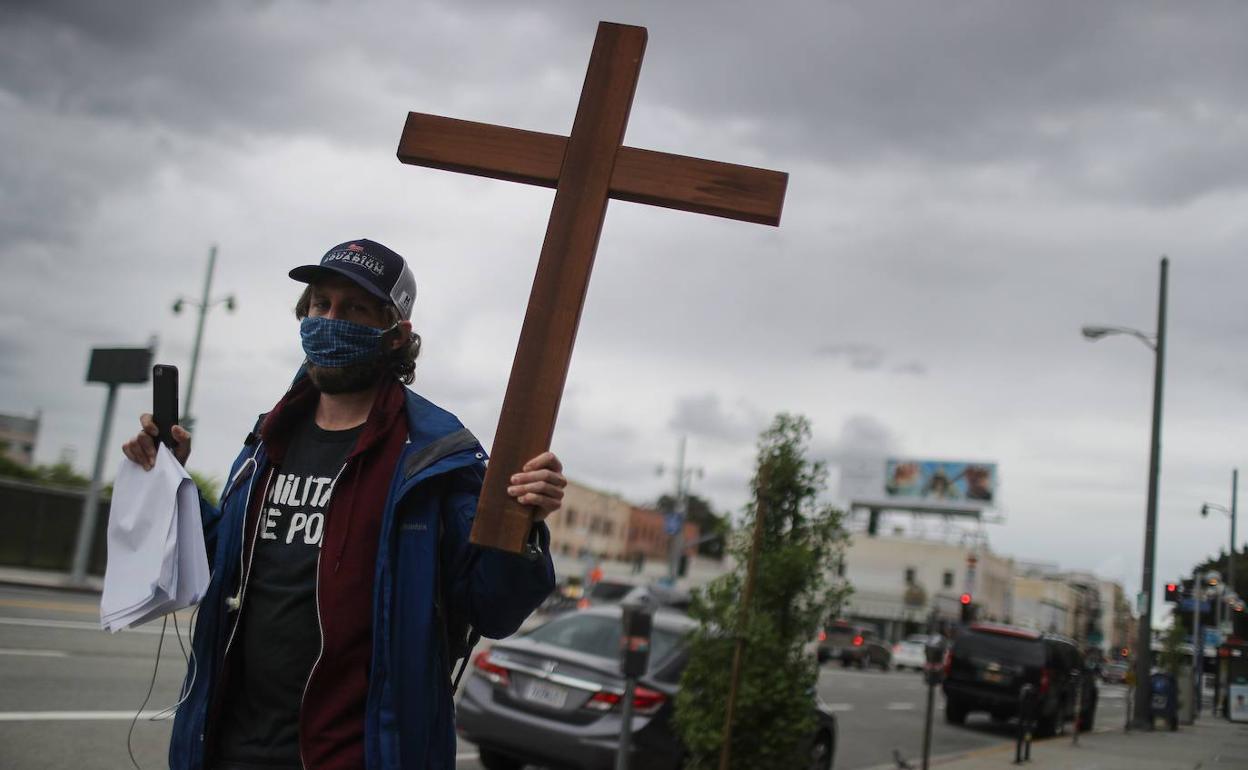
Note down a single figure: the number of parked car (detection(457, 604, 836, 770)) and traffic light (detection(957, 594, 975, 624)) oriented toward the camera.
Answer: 1

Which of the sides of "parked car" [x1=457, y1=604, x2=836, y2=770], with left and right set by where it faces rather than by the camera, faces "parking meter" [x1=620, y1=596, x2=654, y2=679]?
back

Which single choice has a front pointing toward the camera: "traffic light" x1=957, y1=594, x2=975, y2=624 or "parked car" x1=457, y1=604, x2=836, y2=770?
the traffic light

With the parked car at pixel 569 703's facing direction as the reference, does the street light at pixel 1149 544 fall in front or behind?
in front

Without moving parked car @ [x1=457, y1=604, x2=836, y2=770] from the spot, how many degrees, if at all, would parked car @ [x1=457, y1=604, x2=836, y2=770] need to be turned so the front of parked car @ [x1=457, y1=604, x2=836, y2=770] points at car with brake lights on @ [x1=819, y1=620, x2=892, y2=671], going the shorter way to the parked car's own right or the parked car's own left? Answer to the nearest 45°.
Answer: approximately 45° to the parked car's own left

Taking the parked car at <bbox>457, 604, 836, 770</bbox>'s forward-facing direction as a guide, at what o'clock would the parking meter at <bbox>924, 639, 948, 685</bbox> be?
The parking meter is roughly at 12 o'clock from the parked car.

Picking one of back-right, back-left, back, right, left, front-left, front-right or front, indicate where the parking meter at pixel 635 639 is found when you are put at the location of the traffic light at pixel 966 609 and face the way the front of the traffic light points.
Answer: front

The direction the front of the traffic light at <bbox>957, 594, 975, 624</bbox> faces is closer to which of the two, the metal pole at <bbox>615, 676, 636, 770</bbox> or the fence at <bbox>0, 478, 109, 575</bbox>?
the metal pole

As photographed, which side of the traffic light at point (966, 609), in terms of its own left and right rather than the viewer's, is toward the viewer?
front

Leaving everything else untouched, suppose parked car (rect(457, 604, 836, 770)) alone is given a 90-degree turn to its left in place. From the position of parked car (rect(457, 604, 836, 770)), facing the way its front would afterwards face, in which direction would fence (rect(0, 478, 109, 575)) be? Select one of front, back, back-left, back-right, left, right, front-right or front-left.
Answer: front

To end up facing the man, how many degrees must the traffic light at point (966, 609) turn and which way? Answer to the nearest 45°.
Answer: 0° — it already faces them

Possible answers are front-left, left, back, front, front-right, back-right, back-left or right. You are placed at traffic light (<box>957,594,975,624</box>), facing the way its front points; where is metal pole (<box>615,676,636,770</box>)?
front

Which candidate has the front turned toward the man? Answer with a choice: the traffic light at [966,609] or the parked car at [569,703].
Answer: the traffic light

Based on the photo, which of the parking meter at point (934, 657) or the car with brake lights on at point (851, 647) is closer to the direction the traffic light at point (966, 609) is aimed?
the parking meter

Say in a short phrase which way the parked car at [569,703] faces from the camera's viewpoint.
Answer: facing away from the viewer and to the right of the viewer

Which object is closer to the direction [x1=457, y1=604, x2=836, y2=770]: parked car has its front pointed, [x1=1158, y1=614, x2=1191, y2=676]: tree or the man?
the tree

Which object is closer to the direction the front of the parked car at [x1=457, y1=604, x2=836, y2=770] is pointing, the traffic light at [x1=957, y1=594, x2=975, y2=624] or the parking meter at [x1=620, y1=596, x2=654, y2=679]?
the traffic light
